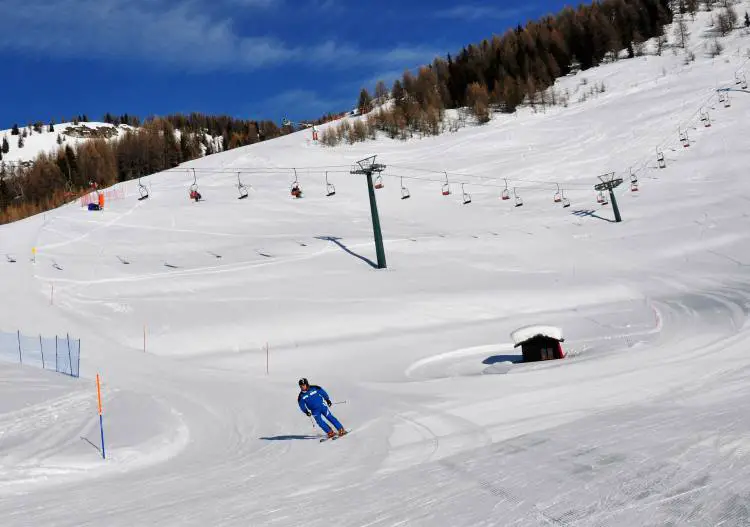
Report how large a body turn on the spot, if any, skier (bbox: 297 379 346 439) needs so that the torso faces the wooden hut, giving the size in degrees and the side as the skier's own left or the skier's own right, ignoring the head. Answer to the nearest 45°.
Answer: approximately 135° to the skier's own left

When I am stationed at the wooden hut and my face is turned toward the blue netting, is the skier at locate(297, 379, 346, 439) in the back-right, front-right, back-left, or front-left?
front-left

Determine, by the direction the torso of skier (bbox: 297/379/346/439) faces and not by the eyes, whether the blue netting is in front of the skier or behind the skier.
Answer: behind

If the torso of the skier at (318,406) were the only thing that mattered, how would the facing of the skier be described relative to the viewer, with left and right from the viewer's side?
facing the viewer
